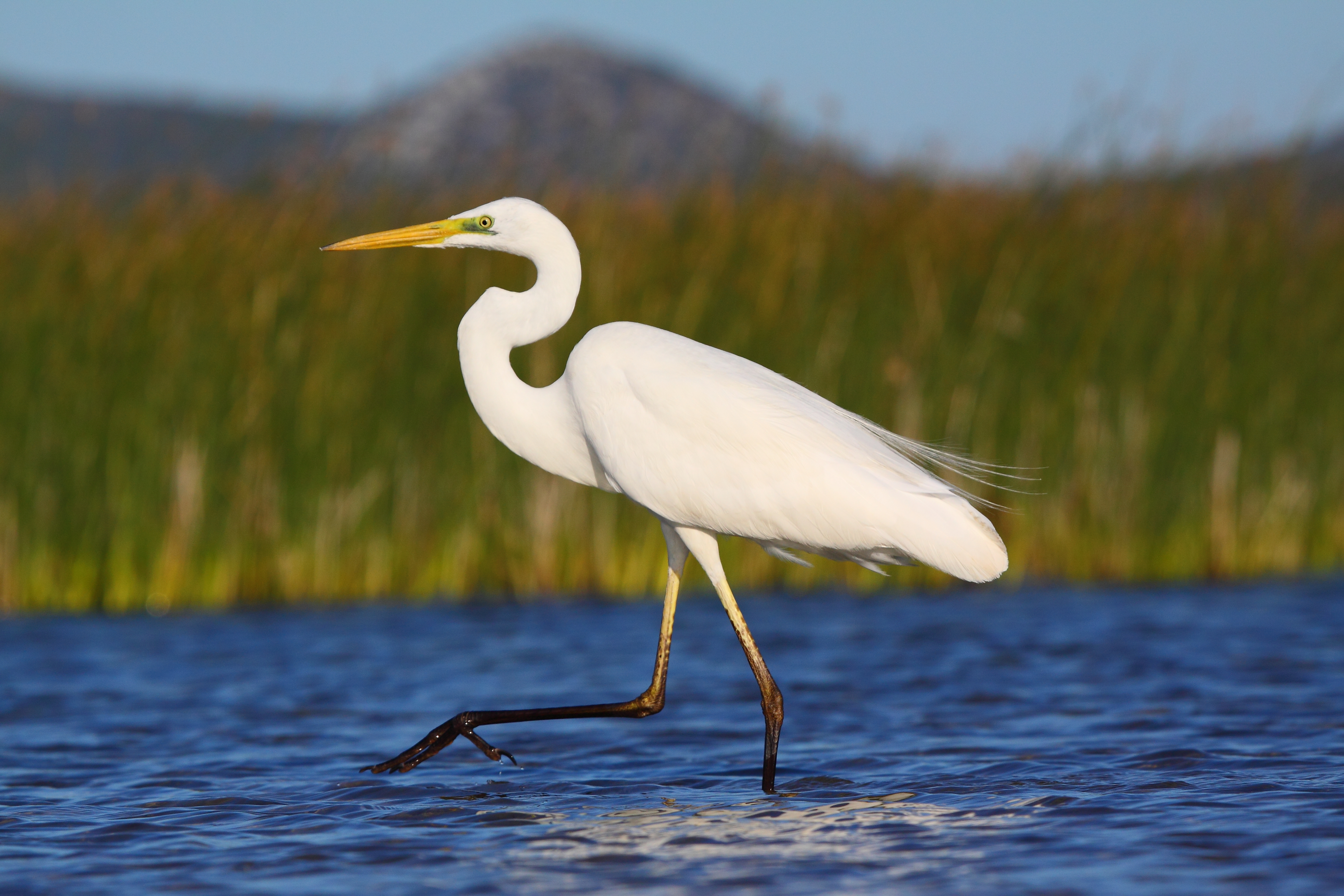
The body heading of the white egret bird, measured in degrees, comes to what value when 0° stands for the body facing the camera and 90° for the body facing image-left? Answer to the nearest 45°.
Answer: approximately 90°
